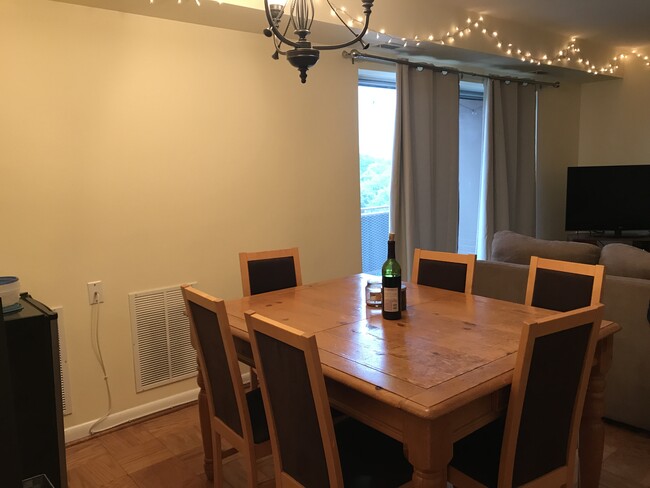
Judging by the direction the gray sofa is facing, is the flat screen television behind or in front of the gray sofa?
in front

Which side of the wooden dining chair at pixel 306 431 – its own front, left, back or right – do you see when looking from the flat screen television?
front

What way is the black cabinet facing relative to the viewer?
to the viewer's right

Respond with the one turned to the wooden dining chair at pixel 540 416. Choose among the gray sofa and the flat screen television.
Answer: the flat screen television

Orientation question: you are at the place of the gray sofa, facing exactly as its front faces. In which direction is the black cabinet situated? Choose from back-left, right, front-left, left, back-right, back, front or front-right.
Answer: back

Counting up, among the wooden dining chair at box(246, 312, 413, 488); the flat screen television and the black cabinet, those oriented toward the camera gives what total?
1

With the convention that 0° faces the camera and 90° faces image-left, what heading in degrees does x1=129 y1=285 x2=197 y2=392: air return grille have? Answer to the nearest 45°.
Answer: approximately 315°

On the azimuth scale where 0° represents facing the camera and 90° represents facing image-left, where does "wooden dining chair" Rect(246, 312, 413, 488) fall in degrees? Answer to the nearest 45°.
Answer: approximately 225°

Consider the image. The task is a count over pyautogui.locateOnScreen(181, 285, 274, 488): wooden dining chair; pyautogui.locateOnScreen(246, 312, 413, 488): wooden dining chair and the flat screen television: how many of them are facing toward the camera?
1

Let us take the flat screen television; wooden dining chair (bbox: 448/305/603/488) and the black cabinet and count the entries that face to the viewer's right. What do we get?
1

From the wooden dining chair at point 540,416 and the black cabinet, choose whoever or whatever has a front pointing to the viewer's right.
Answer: the black cabinet

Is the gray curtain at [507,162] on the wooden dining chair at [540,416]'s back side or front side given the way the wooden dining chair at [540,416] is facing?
on the front side
